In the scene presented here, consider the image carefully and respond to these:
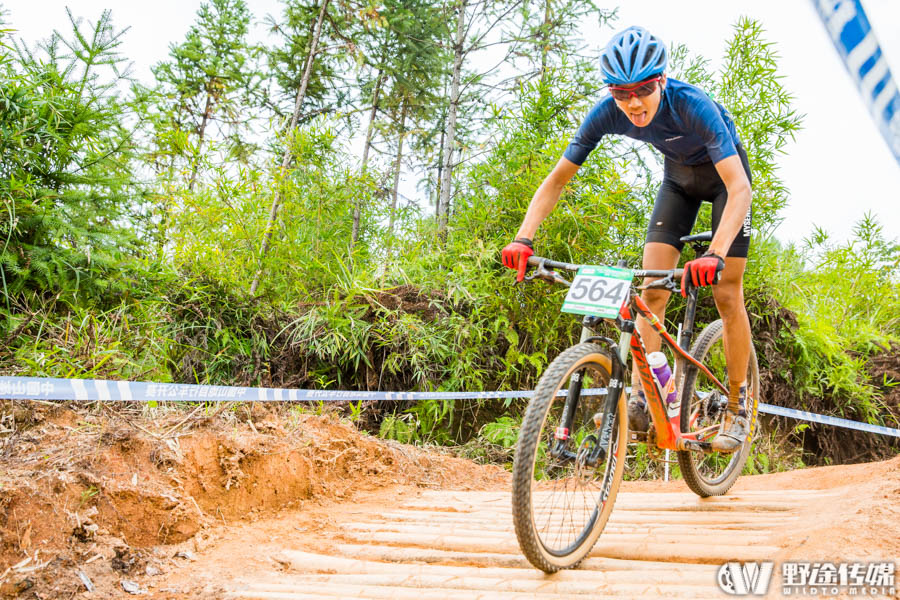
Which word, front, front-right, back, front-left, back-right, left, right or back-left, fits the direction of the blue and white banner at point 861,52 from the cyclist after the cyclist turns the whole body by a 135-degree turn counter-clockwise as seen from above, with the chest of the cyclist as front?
right

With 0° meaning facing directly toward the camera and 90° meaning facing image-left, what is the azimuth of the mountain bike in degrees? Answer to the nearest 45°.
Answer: approximately 45°

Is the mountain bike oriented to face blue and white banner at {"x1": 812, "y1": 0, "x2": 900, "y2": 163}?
no

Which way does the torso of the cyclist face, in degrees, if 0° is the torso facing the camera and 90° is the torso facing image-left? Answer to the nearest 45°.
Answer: approximately 45°

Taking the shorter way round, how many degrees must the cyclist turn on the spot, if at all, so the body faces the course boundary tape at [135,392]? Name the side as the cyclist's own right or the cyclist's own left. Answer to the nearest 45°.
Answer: approximately 45° to the cyclist's own right
